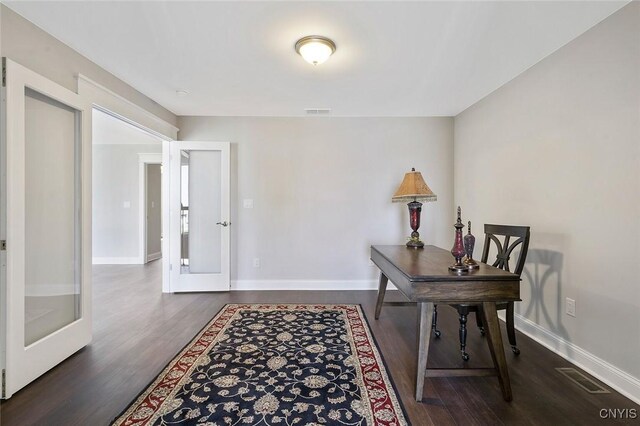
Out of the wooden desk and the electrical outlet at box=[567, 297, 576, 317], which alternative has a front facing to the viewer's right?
the wooden desk

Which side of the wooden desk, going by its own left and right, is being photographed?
right

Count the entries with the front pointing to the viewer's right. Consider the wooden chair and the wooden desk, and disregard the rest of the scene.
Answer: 1

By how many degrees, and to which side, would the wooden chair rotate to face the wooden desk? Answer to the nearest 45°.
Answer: approximately 45° to its left

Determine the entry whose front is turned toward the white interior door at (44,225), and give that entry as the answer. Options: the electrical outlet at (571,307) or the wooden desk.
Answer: the electrical outlet

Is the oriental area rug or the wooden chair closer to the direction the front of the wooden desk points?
the wooden chair

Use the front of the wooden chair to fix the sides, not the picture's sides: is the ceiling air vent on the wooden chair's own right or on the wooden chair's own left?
on the wooden chair's own right
